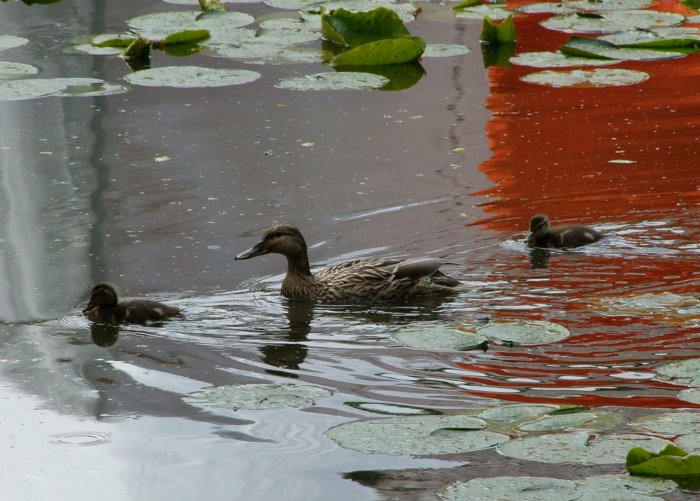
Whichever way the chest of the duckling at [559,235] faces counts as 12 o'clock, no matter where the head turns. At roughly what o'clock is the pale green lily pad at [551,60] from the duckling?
The pale green lily pad is roughly at 3 o'clock from the duckling.

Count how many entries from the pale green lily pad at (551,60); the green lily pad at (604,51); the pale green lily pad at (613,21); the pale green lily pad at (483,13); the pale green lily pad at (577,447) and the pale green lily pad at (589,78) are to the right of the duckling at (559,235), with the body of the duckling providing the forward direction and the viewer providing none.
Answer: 5

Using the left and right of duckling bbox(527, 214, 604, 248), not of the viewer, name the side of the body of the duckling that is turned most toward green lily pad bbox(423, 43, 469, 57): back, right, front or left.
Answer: right

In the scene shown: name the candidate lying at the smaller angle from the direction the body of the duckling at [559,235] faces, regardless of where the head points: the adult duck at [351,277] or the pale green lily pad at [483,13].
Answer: the adult duck

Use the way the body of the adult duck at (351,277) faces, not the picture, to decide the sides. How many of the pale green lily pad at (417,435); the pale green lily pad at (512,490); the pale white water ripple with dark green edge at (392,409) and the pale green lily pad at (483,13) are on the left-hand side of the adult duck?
3

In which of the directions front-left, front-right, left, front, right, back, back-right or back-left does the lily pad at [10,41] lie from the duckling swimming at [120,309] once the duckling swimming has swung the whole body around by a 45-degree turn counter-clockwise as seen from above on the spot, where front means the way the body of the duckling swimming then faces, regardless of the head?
back-right

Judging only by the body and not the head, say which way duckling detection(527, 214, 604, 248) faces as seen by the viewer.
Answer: to the viewer's left

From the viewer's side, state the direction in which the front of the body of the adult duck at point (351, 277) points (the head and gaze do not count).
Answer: to the viewer's left

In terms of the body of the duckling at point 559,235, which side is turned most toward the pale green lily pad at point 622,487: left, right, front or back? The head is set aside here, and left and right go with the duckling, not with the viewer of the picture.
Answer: left

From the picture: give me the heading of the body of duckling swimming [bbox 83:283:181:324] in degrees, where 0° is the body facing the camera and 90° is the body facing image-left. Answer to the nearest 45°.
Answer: approximately 90°

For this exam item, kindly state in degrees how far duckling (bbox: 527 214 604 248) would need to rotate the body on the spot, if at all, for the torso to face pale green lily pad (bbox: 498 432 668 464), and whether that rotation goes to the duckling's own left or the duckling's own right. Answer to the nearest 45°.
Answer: approximately 90° to the duckling's own left
